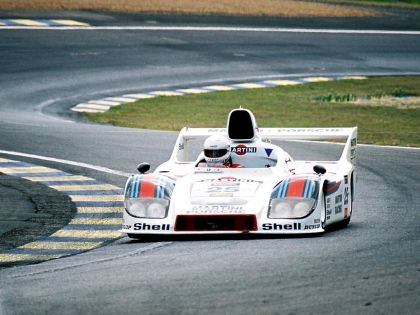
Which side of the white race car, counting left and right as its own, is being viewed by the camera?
front
